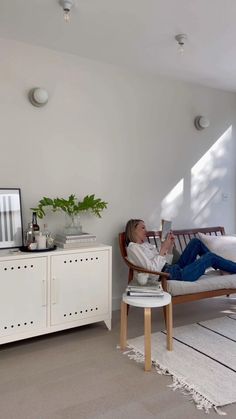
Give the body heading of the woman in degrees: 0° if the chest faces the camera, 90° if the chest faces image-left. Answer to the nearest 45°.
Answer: approximately 270°

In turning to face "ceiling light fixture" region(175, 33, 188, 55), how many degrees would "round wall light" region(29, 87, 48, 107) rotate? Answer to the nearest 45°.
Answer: approximately 45° to its left

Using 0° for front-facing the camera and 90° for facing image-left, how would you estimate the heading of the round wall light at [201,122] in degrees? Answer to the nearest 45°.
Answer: approximately 315°

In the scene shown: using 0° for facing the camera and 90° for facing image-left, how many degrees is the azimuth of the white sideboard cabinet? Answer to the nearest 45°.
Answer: approximately 315°

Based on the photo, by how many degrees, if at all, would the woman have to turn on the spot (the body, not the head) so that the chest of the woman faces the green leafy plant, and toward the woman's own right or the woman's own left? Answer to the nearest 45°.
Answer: approximately 180°

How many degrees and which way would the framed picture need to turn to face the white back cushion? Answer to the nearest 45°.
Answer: approximately 45° to its left
